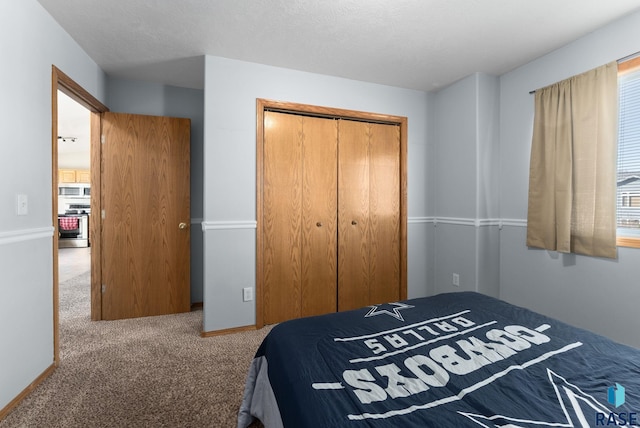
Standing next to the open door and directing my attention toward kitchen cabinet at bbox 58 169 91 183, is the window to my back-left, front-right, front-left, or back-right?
back-right

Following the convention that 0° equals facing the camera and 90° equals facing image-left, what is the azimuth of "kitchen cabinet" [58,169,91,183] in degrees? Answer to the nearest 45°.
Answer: approximately 0°

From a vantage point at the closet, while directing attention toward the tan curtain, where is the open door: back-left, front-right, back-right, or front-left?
back-right

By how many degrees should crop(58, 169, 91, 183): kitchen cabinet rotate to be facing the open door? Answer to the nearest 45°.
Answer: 0° — it already faces it

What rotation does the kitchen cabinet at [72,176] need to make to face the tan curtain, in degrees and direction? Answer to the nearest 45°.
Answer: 0° — it already faces it

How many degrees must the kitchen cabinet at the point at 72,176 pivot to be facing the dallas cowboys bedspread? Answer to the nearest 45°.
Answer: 0° — it already faces it
